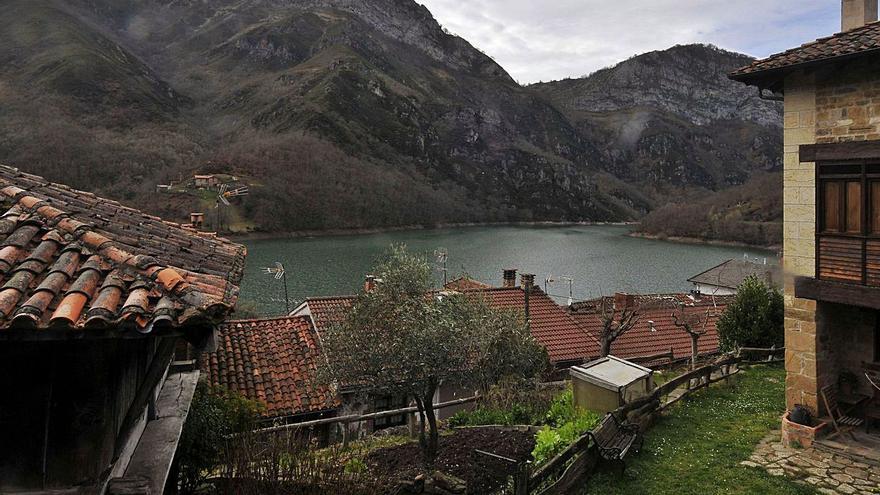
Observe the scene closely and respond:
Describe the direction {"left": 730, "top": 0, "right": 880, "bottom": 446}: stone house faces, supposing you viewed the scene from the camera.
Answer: facing the viewer and to the left of the viewer

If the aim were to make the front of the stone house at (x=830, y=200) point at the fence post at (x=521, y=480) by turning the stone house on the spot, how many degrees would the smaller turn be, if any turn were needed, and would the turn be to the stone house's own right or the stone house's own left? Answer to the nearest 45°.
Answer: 0° — it already faces it

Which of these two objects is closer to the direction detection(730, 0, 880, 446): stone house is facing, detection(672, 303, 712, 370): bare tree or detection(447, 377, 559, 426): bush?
the bush

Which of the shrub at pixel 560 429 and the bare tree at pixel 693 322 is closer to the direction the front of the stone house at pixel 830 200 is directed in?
the shrub

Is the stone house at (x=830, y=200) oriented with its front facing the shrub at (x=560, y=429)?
yes

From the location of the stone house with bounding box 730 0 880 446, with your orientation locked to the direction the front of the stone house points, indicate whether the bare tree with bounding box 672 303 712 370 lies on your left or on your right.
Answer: on your right

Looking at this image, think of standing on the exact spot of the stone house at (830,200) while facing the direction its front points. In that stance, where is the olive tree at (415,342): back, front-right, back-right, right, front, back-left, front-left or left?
front

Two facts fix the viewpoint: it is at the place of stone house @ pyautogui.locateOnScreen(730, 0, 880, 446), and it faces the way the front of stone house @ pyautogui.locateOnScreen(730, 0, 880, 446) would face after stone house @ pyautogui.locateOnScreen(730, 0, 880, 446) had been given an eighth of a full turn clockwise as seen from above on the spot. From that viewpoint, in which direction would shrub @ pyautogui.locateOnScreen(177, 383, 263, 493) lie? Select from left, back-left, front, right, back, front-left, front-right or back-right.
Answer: front-left

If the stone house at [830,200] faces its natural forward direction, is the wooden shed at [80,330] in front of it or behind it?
in front

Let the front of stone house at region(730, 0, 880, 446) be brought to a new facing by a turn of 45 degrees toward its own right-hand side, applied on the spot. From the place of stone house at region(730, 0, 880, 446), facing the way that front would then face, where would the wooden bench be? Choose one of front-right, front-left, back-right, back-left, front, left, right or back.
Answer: front-left
